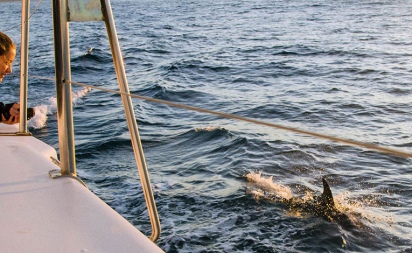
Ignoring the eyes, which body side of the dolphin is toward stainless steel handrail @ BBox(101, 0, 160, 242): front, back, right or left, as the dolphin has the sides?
right

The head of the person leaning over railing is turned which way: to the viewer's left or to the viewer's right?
to the viewer's right

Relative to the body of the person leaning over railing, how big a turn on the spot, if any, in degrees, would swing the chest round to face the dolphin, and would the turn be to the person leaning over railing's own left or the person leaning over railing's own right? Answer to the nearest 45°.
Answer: approximately 45° to the person leaning over railing's own left

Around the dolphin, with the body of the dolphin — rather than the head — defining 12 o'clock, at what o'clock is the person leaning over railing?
The person leaning over railing is roughly at 4 o'clock from the dolphin.

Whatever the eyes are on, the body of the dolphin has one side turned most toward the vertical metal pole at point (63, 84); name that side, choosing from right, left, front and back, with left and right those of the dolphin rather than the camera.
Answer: right

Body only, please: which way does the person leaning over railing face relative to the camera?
to the viewer's right

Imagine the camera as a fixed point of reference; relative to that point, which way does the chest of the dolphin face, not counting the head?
to the viewer's right

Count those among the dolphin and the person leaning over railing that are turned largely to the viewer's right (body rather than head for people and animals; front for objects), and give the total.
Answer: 2

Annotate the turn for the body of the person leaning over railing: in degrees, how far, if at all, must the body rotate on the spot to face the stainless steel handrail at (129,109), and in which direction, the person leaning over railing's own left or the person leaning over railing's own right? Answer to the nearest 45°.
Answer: approximately 90° to the person leaning over railing's own right

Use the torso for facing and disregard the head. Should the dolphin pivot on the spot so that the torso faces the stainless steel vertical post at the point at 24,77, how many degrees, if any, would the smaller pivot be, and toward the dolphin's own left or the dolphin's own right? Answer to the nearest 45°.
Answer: approximately 135° to the dolphin's own right
